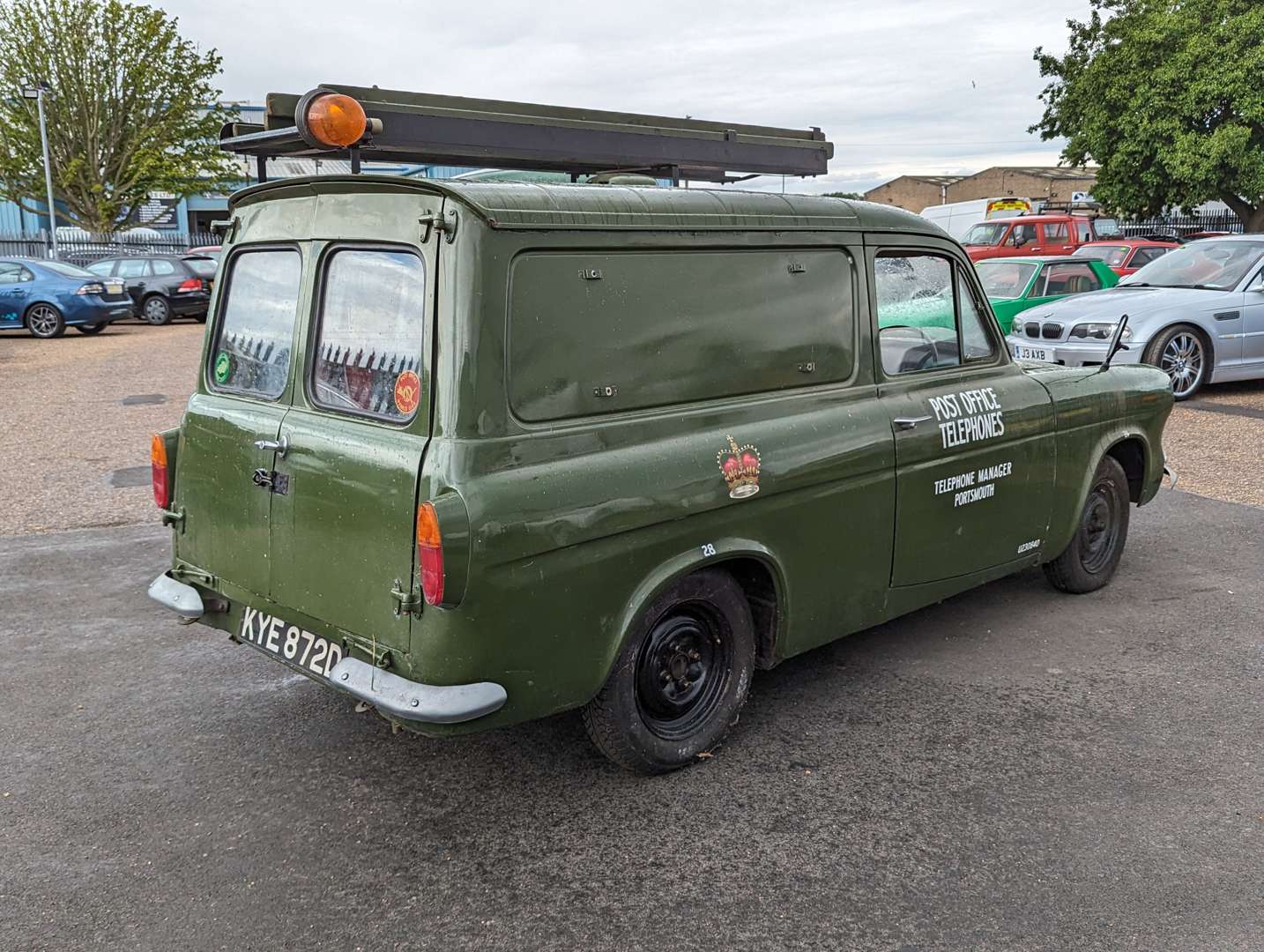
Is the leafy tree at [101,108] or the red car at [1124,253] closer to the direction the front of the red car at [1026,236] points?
the leafy tree

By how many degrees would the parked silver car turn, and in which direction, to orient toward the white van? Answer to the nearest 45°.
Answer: approximately 135° to its right

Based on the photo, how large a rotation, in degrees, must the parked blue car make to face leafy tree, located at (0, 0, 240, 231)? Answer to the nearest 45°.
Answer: approximately 45° to its right

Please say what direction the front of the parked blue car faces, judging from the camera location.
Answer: facing away from the viewer and to the left of the viewer

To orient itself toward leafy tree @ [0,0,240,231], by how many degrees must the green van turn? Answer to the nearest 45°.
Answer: approximately 90° to its left

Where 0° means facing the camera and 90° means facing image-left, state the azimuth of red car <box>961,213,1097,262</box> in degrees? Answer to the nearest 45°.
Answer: approximately 45°

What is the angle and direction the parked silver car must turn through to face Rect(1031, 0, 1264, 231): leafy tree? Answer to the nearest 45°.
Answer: approximately 135° to its right

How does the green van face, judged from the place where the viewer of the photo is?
facing away from the viewer and to the right of the viewer

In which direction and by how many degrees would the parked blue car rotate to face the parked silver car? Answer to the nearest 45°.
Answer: approximately 180°

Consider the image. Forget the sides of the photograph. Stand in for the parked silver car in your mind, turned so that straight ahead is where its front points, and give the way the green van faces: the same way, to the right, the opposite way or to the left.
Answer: the opposite way
